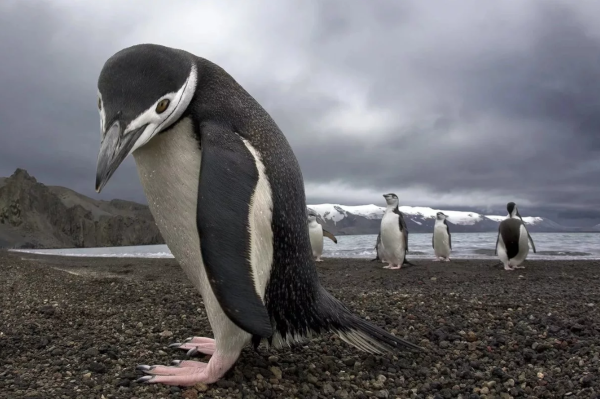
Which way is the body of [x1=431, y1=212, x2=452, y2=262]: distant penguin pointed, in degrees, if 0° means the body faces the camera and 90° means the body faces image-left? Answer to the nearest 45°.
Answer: approximately 0°

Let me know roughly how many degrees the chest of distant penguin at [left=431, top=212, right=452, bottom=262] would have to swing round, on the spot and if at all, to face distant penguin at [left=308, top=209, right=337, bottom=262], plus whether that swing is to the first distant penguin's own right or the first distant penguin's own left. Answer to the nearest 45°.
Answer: approximately 45° to the first distant penguin's own right

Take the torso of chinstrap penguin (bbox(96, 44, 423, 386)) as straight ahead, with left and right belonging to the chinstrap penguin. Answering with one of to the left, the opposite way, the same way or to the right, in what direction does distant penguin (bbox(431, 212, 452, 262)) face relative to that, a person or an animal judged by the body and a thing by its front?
to the left

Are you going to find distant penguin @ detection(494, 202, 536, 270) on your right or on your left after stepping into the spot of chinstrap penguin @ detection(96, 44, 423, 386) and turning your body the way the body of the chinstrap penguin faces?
on your right

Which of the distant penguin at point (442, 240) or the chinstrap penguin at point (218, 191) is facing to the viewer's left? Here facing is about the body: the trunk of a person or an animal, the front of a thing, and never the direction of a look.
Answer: the chinstrap penguin

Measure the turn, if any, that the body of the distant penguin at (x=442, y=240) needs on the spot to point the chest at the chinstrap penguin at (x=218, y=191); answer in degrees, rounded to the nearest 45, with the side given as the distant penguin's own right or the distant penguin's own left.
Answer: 0° — it already faces it

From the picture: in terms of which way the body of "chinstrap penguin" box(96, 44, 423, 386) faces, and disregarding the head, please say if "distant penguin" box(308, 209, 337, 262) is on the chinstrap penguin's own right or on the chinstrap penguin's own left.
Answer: on the chinstrap penguin's own right

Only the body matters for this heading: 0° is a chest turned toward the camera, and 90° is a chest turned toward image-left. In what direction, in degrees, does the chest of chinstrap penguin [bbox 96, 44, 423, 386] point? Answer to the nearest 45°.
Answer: approximately 90°
